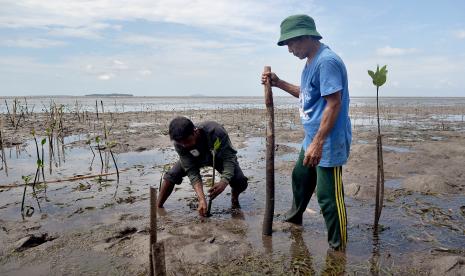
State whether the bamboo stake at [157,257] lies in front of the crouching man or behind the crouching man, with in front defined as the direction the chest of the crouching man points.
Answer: in front

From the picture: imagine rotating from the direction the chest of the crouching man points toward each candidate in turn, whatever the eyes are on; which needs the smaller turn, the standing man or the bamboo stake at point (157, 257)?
the bamboo stake

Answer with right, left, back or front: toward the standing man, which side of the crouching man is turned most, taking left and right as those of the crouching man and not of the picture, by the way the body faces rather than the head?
left

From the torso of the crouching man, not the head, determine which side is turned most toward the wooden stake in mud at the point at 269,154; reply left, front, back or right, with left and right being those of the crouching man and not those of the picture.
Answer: left

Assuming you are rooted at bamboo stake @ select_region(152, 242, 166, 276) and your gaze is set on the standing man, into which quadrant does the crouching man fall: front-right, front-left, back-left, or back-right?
front-left

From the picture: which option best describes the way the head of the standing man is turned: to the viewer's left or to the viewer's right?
to the viewer's left
